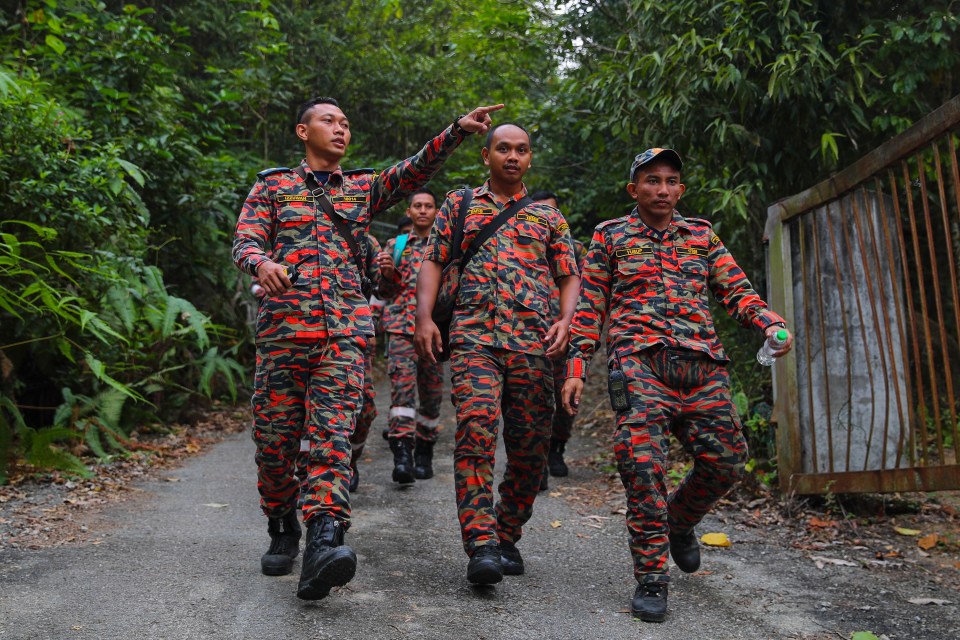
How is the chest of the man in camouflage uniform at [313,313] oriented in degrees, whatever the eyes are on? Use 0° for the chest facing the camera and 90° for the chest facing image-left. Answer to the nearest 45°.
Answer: approximately 0°

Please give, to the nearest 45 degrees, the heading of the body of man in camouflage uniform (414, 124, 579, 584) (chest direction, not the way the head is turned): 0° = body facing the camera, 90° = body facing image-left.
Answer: approximately 0°

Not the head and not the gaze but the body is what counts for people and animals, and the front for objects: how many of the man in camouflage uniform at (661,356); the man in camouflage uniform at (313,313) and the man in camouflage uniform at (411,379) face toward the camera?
3

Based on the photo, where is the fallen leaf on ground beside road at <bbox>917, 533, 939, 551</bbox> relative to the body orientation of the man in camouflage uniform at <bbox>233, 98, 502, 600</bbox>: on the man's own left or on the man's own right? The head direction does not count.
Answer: on the man's own left

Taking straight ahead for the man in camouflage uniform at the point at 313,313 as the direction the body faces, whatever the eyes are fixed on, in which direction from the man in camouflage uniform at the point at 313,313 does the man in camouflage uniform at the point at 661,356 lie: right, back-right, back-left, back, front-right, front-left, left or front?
left

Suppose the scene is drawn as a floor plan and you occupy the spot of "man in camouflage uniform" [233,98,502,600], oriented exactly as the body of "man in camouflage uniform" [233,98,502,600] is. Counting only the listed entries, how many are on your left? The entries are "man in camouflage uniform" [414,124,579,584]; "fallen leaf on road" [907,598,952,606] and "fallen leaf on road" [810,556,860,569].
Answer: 3

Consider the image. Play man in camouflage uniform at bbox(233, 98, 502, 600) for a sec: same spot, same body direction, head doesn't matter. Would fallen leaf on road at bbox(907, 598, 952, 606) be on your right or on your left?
on your left
